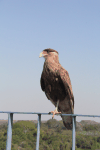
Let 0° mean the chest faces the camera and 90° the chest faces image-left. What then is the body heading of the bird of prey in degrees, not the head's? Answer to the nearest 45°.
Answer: approximately 45°
